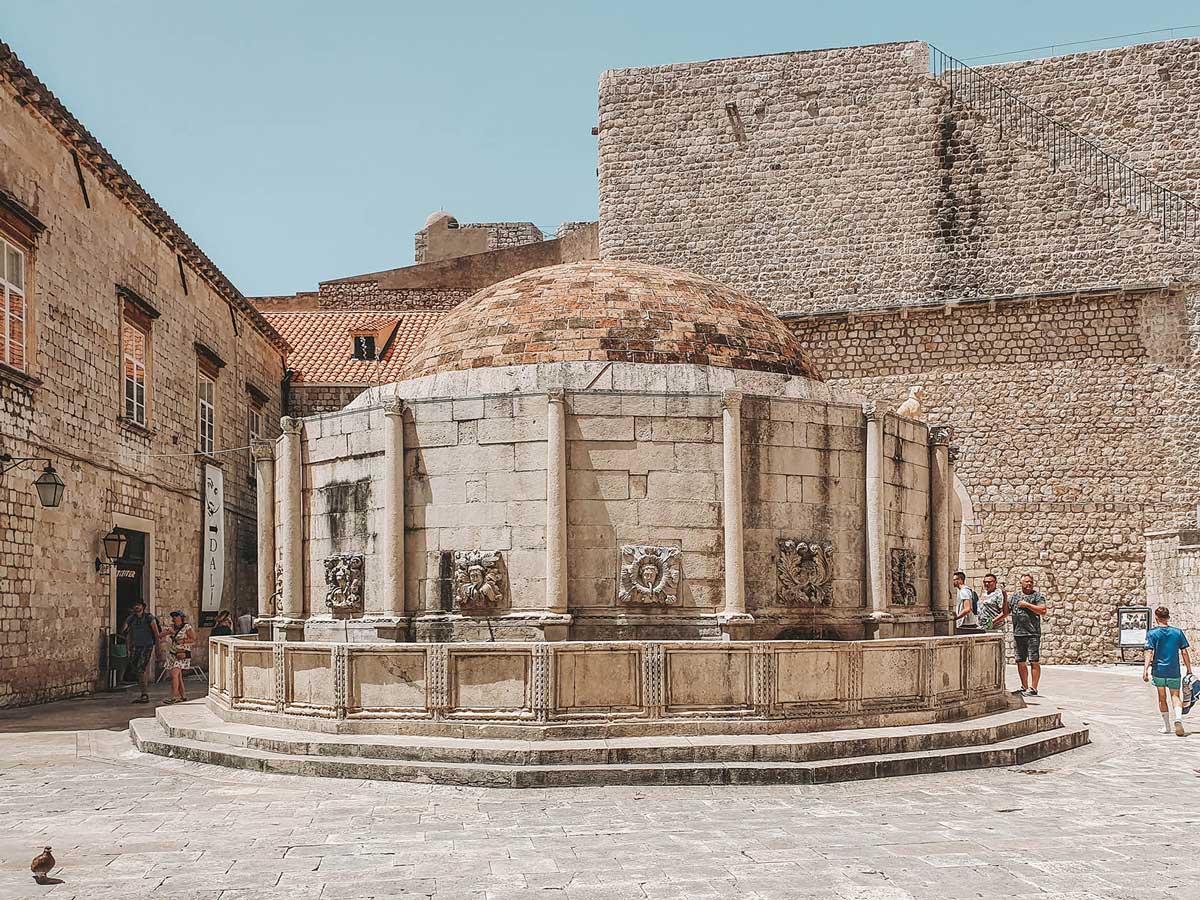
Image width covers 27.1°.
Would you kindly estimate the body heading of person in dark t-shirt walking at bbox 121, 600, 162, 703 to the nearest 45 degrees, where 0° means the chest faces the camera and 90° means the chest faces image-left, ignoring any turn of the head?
approximately 0°

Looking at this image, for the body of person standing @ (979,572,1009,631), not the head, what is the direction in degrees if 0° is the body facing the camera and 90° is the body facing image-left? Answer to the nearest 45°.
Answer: approximately 45°

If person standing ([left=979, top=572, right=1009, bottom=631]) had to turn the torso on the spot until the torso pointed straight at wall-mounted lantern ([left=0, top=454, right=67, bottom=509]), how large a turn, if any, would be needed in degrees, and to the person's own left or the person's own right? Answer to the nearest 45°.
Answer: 0° — they already face it
